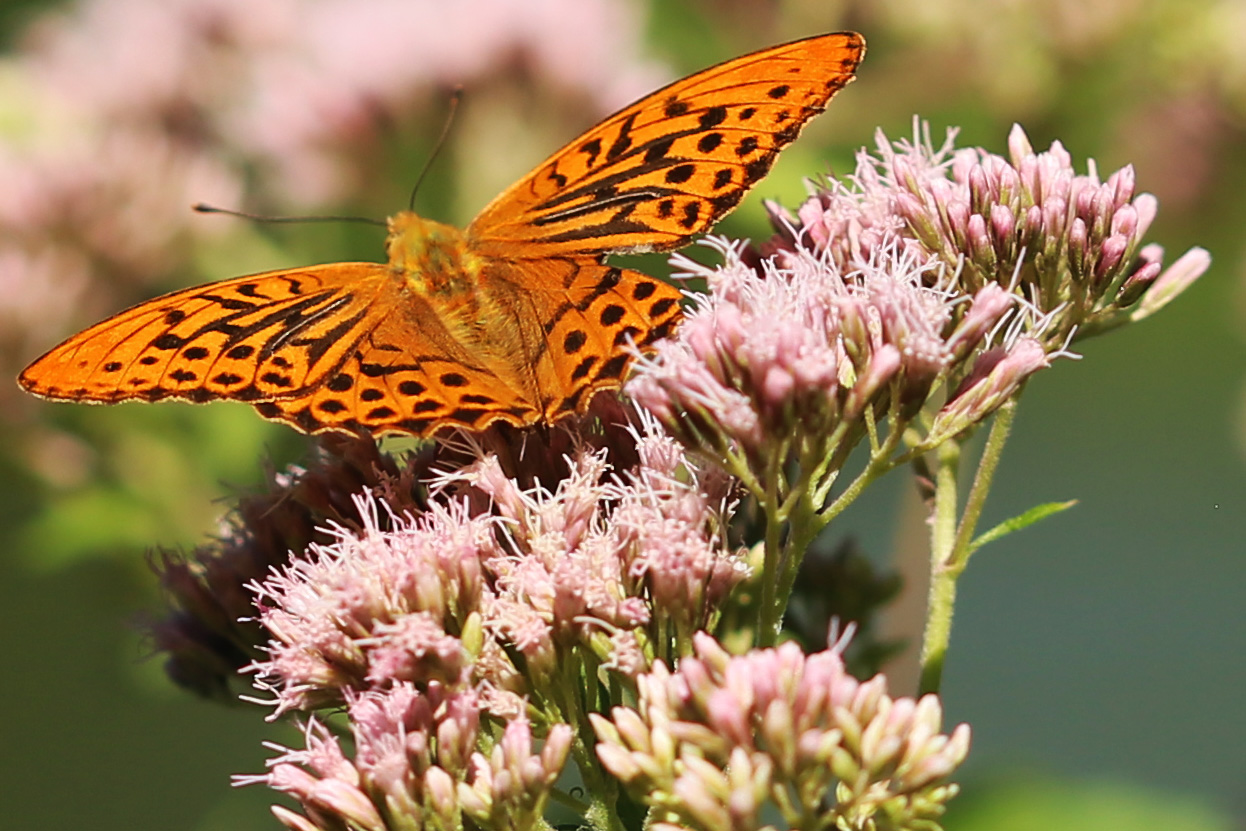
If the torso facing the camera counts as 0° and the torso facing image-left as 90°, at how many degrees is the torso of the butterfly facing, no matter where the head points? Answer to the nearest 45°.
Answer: approximately 135°

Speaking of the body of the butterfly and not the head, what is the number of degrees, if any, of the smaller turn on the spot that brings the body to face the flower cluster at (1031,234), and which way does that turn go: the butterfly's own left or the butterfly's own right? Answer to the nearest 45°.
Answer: approximately 135° to the butterfly's own right
